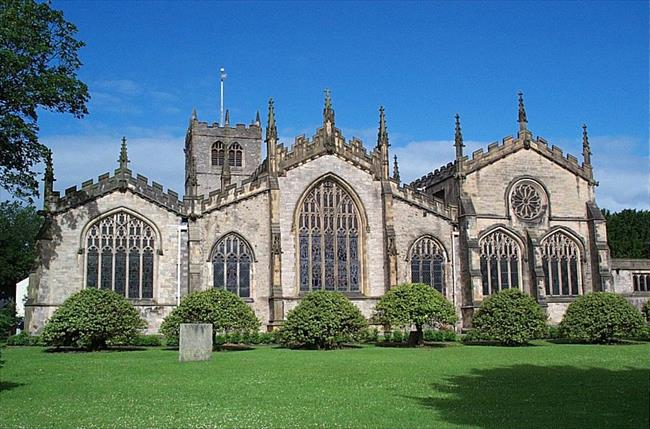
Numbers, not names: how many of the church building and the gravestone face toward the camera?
2

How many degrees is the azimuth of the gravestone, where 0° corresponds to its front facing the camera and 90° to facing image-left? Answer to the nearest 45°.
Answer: approximately 0°

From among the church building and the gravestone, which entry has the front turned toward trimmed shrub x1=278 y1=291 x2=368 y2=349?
the church building

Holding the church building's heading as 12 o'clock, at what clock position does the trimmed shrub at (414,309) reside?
The trimmed shrub is roughly at 11 o'clock from the church building.

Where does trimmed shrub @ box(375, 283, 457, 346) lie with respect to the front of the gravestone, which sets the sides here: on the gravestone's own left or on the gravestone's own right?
on the gravestone's own left

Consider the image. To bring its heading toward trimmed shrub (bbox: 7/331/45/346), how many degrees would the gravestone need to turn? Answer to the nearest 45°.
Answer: approximately 135° to its right

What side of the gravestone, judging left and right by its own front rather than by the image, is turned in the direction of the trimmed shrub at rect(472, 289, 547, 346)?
left

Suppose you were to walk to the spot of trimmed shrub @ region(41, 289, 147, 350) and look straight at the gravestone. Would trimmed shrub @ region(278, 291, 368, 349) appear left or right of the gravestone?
left

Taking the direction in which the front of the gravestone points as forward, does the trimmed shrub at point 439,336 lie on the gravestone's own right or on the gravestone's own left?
on the gravestone's own left

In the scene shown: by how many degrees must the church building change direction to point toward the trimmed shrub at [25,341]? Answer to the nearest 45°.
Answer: approximately 45° to its right

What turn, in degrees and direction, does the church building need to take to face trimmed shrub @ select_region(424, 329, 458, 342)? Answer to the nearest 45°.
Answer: approximately 45° to its left
